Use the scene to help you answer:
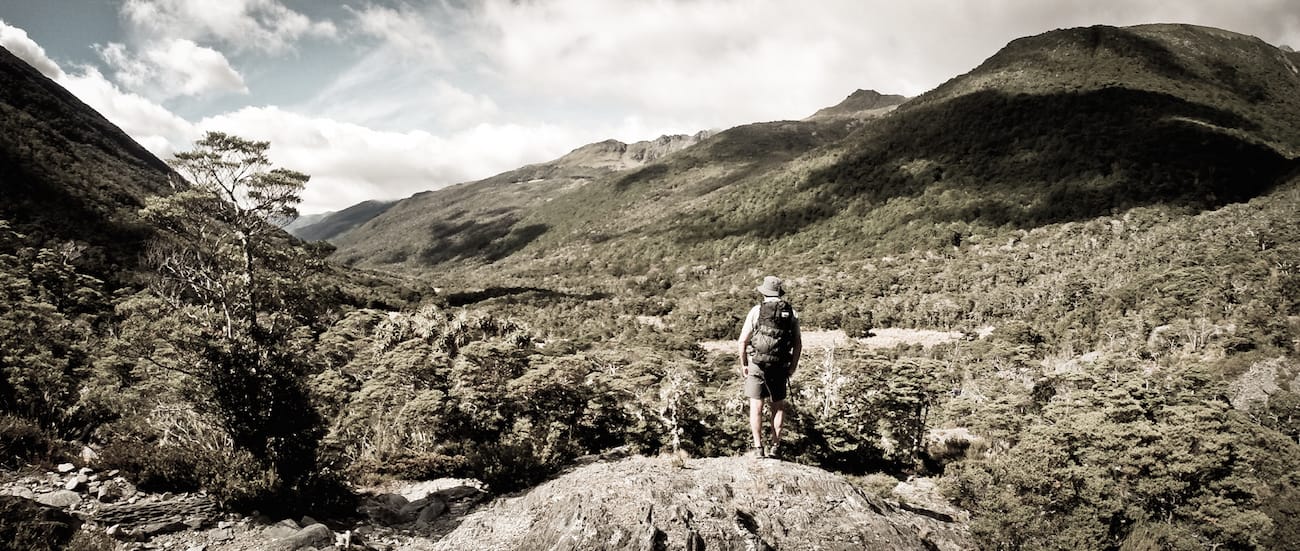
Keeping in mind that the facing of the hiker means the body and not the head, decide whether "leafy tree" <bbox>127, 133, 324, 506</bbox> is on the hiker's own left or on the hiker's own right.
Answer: on the hiker's own left

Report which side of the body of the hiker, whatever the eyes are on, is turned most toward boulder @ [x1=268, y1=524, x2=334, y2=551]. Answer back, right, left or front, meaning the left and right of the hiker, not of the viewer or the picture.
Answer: left

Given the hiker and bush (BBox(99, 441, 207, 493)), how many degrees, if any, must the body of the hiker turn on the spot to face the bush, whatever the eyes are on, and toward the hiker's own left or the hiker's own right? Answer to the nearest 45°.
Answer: approximately 90° to the hiker's own left

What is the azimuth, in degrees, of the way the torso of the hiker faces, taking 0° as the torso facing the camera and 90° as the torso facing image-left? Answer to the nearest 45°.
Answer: approximately 180°

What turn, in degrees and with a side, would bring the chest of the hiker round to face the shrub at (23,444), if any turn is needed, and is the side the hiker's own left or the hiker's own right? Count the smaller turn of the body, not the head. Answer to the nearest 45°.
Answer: approximately 90° to the hiker's own left

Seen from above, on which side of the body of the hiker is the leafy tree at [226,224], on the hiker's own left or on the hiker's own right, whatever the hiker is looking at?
on the hiker's own left
